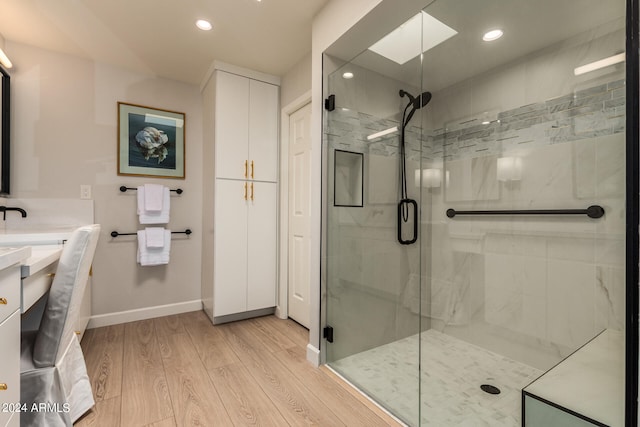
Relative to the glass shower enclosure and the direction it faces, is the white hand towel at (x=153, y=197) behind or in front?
in front

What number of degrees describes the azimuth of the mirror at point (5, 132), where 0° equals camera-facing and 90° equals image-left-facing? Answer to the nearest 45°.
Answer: approximately 270°

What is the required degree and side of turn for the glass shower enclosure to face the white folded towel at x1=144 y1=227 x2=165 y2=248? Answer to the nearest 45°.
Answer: approximately 45° to its right

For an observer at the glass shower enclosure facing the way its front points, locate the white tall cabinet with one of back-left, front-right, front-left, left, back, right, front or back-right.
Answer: front-right

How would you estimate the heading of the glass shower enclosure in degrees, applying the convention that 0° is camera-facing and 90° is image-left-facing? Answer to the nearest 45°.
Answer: approximately 45°

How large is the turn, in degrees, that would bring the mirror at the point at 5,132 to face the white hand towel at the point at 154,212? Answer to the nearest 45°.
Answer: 0° — it already faces it

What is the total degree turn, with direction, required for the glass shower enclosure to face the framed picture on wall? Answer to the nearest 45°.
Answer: approximately 45° to its right
